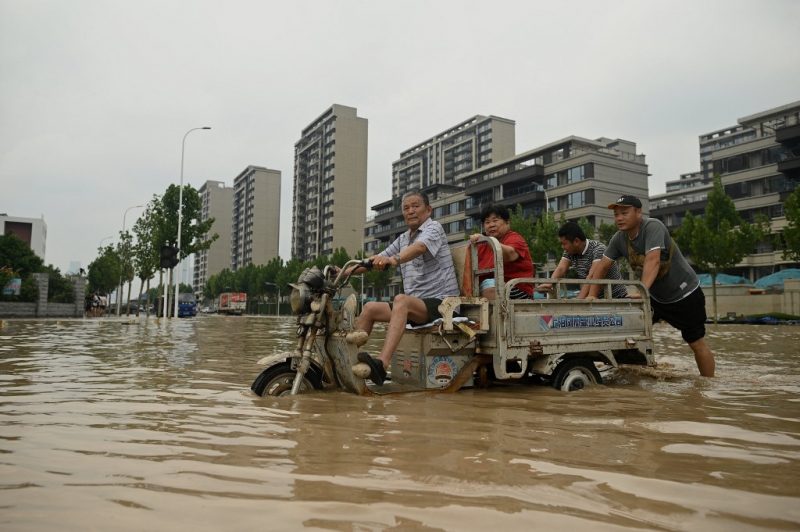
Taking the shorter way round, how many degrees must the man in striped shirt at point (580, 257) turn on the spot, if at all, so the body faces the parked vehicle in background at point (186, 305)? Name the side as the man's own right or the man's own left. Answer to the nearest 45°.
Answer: approximately 90° to the man's own right

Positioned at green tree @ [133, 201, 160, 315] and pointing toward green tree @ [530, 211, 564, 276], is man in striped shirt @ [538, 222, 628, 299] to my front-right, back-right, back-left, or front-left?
front-right

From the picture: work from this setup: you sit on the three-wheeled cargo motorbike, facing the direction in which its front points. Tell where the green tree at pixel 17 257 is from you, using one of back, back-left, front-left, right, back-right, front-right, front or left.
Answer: front-right

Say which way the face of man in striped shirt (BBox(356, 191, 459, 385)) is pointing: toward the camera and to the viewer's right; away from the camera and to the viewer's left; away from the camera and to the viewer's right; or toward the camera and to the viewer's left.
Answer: toward the camera and to the viewer's left

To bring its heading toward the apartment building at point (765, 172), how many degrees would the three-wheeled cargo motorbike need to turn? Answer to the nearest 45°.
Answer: approximately 135° to its right

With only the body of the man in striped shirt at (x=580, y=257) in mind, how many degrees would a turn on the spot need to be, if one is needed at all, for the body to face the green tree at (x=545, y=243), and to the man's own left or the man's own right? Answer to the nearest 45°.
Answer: approximately 135° to the man's own right

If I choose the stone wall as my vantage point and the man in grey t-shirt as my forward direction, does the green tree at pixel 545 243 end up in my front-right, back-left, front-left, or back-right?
front-left

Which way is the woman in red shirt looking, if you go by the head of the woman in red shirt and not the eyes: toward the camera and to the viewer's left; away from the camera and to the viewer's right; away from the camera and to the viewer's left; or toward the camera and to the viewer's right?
toward the camera and to the viewer's left

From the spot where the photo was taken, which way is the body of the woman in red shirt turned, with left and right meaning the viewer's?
facing the viewer and to the left of the viewer

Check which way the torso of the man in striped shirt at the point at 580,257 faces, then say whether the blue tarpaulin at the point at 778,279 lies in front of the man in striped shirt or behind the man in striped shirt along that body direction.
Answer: behind

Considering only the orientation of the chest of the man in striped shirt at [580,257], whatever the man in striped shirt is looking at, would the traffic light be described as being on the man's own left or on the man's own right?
on the man's own right

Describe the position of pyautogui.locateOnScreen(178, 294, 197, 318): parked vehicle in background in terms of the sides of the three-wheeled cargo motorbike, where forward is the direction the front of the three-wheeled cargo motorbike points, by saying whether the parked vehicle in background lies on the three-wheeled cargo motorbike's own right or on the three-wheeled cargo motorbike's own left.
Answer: on the three-wheeled cargo motorbike's own right

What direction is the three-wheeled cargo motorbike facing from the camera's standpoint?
to the viewer's left

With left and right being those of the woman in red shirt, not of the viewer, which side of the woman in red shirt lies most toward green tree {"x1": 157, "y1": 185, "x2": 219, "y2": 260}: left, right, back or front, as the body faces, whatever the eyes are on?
right
